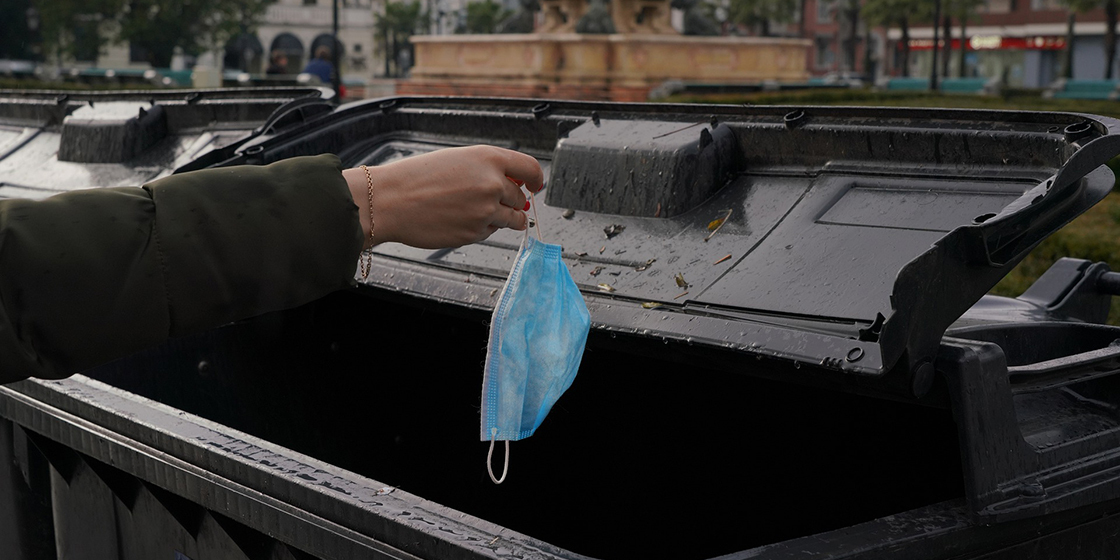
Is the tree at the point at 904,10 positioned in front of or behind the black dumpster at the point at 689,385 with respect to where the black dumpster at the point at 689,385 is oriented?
behind

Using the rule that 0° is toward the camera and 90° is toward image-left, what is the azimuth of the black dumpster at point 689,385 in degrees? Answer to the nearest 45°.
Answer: approximately 45°

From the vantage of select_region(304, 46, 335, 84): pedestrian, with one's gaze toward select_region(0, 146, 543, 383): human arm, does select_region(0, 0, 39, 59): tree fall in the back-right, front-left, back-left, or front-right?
back-right

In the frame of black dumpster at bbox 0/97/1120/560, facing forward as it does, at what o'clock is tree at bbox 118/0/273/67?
The tree is roughly at 4 o'clock from the black dumpster.

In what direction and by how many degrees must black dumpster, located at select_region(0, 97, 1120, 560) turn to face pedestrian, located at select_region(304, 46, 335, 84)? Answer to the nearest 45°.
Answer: approximately 135° to its right

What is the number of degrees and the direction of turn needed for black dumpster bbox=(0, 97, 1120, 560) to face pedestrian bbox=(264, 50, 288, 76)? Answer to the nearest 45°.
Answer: approximately 135° to its right

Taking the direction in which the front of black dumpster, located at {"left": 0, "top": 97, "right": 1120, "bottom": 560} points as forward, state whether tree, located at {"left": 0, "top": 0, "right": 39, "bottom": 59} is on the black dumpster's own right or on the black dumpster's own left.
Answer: on the black dumpster's own right

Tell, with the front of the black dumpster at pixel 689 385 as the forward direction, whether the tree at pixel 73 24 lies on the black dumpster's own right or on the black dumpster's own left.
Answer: on the black dumpster's own right
